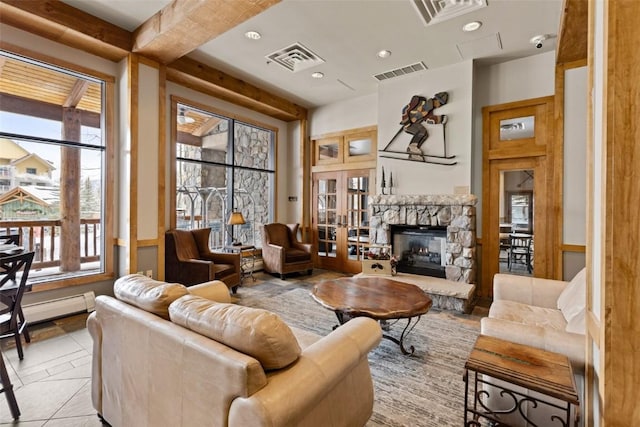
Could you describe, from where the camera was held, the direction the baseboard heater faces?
facing the viewer and to the right of the viewer

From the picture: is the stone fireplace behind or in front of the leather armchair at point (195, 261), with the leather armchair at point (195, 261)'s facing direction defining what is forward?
in front

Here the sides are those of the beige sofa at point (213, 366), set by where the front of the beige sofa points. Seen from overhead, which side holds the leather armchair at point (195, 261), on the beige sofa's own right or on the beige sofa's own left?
on the beige sofa's own left

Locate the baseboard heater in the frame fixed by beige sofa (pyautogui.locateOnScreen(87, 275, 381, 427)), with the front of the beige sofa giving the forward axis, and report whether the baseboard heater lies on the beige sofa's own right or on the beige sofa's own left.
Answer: on the beige sofa's own left

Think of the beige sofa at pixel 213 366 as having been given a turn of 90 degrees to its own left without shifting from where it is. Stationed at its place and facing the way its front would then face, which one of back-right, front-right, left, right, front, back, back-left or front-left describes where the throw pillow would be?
back-right

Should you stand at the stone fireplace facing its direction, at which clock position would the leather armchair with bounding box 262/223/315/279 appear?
The leather armchair is roughly at 3 o'clock from the stone fireplace.

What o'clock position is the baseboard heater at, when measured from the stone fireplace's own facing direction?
The baseboard heater is roughly at 2 o'clock from the stone fireplace.

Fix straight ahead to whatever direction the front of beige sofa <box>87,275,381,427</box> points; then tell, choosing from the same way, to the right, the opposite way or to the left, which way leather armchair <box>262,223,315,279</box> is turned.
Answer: to the right

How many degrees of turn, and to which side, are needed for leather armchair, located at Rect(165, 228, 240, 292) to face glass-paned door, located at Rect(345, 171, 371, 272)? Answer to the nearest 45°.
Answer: approximately 45° to its left

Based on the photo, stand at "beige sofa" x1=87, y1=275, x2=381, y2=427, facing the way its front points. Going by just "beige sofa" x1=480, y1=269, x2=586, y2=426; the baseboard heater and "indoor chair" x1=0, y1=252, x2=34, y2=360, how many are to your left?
2

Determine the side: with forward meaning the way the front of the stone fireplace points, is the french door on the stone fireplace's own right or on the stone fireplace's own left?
on the stone fireplace's own right

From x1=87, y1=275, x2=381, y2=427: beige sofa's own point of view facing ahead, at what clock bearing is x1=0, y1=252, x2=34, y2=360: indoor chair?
The indoor chair is roughly at 9 o'clock from the beige sofa.

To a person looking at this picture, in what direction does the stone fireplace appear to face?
facing the viewer
